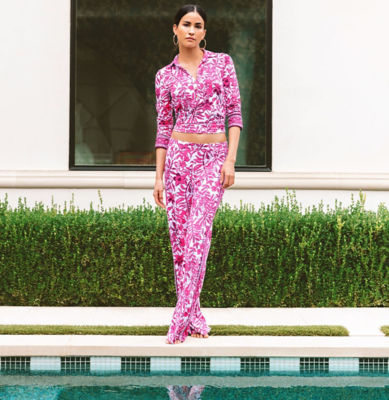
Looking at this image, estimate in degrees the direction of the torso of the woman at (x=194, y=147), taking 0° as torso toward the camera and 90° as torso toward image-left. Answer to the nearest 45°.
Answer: approximately 0°

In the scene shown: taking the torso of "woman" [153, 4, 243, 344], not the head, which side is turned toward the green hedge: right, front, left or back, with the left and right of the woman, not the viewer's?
back

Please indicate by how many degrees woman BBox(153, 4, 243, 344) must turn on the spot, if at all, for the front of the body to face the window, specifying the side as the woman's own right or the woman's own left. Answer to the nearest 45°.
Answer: approximately 180°
